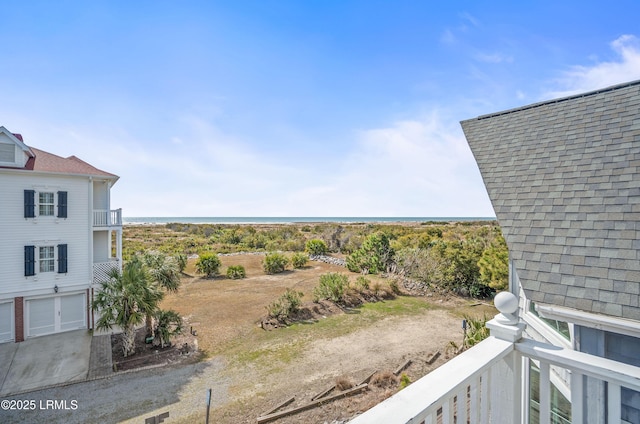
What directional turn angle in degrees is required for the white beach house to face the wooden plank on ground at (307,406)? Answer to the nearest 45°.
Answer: approximately 45° to its left

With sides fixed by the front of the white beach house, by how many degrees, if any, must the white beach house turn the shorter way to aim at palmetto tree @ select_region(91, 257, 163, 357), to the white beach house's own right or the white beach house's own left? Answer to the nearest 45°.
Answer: approximately 45° to the white beach house's own left

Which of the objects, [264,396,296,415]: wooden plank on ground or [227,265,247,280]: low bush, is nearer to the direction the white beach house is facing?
the wooden plank on ground

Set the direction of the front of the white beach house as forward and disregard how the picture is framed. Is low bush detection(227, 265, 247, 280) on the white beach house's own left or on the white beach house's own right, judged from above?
on the white beach house's own left

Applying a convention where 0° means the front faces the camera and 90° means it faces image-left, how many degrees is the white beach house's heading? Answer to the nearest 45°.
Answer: approximately 0°

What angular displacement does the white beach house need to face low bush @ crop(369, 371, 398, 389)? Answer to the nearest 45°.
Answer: approximately 45° to its left

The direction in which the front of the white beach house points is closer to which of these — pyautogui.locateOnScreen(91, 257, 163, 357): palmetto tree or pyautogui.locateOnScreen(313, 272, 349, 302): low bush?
the palmetto tree

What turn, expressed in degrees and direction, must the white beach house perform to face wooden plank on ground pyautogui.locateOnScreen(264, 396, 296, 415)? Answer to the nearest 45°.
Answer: approximately 45° to its left

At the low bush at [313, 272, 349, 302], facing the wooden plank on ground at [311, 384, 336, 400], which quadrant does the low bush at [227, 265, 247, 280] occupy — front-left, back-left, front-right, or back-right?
back-right

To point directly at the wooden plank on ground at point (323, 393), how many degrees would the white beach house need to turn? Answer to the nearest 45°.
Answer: approximately 45° to its left

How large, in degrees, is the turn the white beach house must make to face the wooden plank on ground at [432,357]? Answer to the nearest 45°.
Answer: approximately 45° to its left
